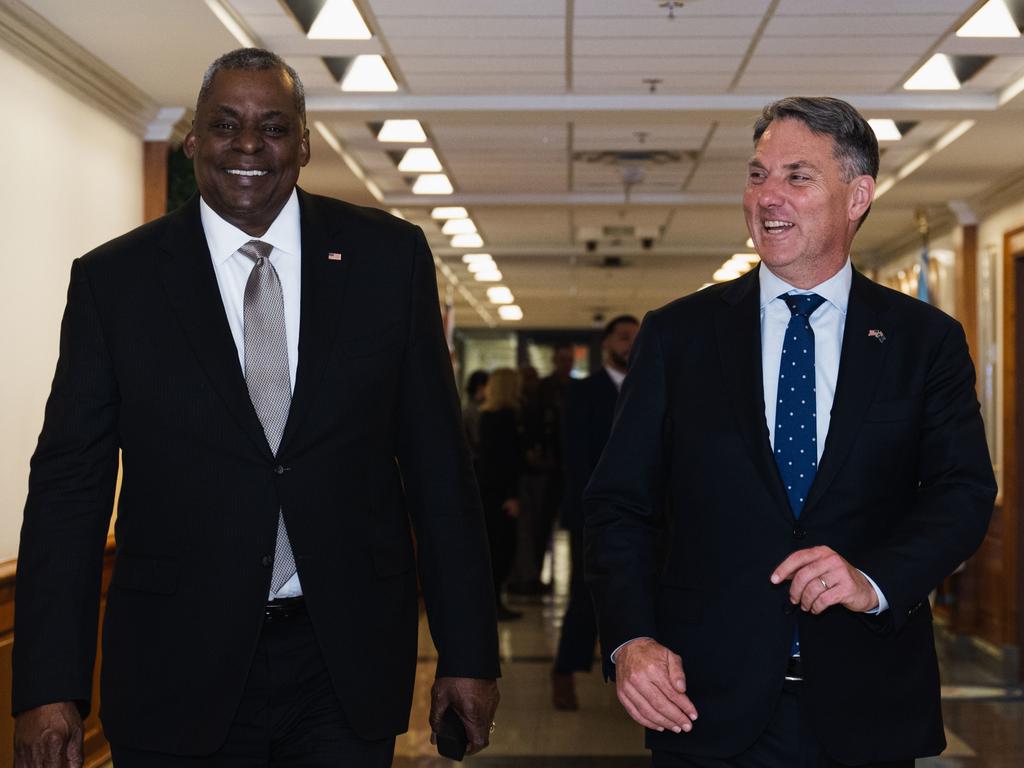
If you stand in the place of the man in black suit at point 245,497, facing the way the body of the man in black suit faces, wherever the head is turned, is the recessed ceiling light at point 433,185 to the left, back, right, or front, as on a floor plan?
back

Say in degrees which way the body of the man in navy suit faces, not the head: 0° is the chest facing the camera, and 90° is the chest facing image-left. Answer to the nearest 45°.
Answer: approximately 0°

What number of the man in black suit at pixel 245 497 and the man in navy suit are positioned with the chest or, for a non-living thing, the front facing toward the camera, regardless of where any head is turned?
2

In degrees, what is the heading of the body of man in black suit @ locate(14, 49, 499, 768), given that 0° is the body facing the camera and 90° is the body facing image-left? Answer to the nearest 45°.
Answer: approximately 0°

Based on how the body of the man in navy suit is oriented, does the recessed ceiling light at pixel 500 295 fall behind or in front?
behind

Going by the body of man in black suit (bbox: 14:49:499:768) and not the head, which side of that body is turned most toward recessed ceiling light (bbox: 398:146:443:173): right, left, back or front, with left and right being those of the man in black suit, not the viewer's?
back

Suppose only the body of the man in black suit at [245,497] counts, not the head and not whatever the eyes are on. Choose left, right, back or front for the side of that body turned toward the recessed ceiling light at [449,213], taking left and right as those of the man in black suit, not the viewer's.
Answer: back

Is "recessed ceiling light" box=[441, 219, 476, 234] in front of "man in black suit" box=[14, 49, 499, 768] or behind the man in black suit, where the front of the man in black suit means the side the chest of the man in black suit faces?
behind

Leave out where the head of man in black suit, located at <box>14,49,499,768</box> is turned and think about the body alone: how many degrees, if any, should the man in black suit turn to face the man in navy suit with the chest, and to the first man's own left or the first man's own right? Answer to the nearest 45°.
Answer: approximately 90° to the first man's own left

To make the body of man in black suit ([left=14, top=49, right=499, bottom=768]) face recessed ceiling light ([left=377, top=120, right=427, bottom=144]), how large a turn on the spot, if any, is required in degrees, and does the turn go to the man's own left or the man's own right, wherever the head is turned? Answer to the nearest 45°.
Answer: approximately 180°

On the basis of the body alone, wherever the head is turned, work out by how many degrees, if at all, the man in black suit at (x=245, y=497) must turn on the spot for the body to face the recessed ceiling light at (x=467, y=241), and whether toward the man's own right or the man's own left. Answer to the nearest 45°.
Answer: approximately 180°
